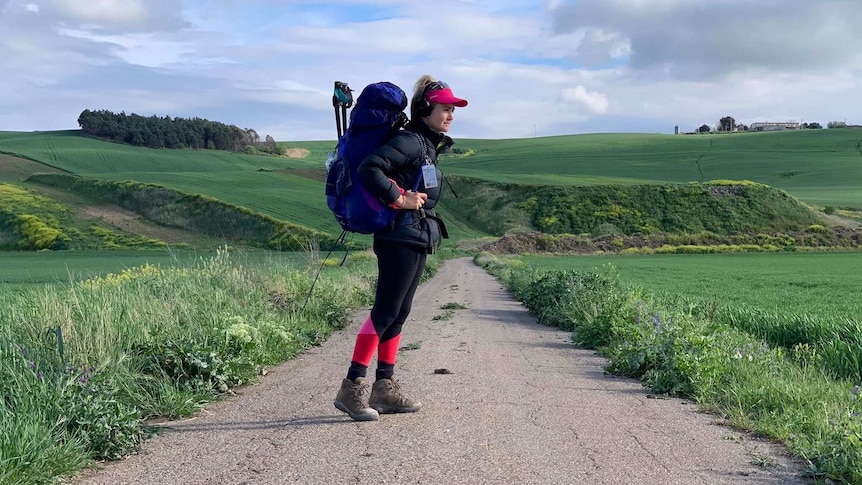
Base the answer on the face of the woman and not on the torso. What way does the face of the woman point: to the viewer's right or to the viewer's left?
to the viewer's right

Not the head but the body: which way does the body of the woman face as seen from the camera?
to the viewer's right
